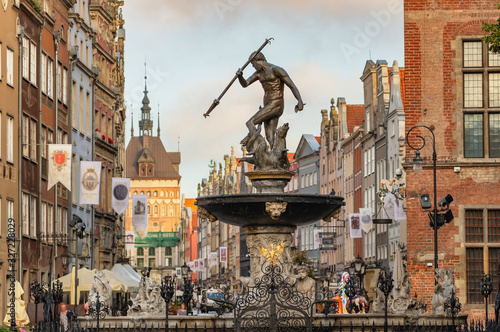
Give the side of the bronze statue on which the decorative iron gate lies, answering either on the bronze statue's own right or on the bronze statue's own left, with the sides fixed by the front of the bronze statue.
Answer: on the bronze statue's own left

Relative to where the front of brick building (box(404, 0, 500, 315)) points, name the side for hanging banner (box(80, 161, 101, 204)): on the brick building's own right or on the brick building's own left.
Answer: on the brick building's own right

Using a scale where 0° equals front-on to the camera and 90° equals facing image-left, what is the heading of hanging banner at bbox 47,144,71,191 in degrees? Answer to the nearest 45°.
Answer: approximately 0°

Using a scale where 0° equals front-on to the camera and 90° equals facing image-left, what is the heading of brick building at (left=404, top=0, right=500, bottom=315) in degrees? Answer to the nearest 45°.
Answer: approximately 0°

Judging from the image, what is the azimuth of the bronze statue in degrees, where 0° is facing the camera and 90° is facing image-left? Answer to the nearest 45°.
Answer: approximately 45°
